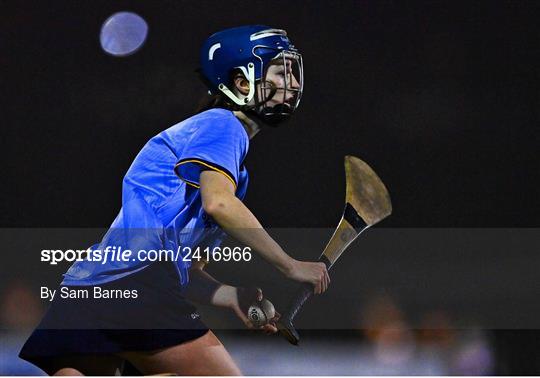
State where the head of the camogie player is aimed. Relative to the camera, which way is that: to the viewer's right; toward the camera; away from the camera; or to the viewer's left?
to the viewer's right

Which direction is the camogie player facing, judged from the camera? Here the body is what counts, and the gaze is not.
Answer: to the viewer's right
